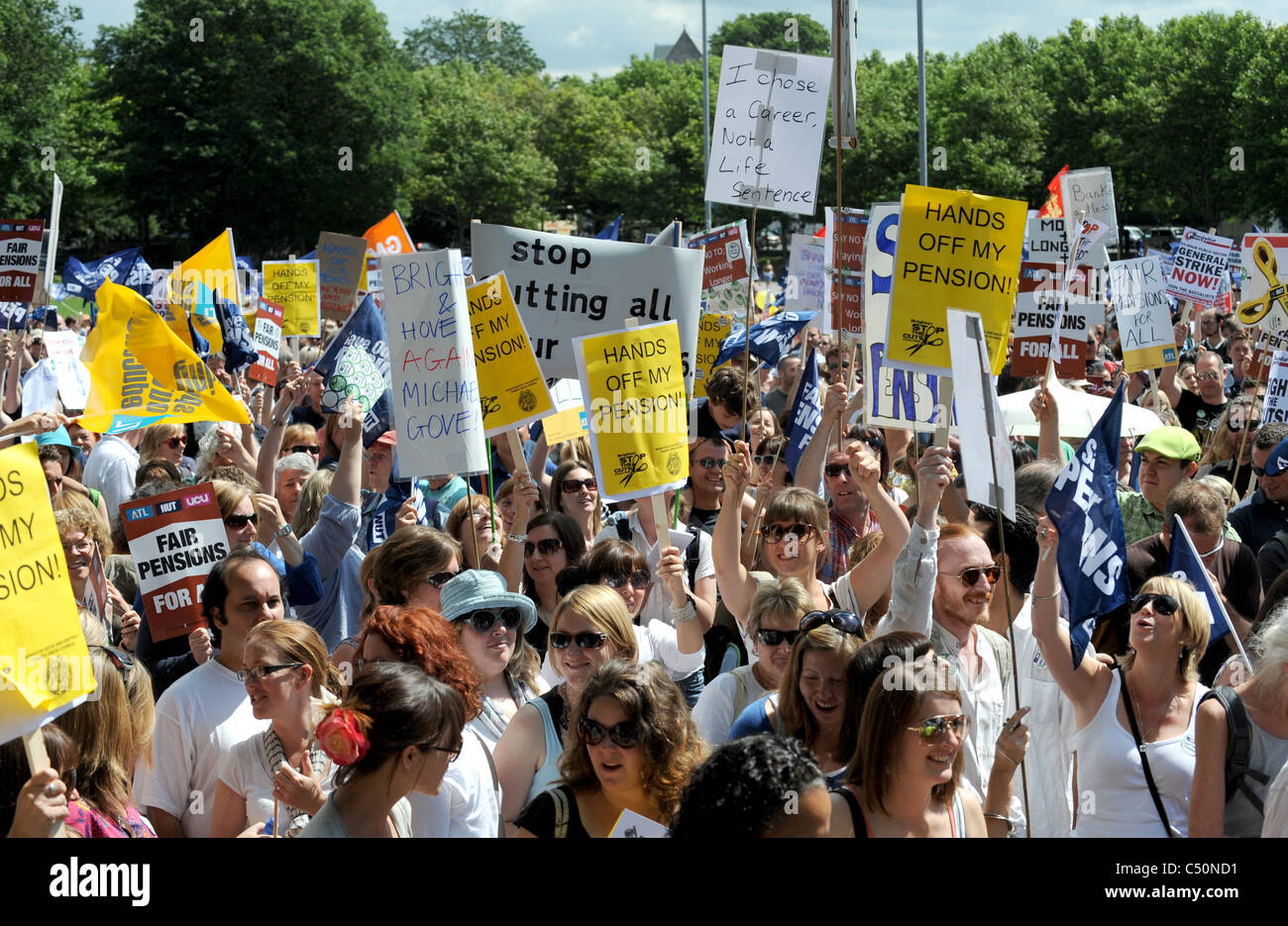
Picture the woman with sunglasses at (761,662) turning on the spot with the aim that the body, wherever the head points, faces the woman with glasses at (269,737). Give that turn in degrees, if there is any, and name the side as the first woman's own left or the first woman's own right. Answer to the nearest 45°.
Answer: approximately 90° to the first woman's own right

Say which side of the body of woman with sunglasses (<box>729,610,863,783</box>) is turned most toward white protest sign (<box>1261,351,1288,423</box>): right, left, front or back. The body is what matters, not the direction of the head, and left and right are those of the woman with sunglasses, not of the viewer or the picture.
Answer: left

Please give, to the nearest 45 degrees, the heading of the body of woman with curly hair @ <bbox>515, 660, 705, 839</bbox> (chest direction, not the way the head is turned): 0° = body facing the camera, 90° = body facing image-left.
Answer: approximately 45°

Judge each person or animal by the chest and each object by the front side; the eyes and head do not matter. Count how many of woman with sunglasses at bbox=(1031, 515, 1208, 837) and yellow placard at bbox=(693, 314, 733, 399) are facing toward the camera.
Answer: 2

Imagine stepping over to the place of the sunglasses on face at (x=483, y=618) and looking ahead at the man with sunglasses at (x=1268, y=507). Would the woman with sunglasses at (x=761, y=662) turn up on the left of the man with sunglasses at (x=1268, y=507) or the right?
right

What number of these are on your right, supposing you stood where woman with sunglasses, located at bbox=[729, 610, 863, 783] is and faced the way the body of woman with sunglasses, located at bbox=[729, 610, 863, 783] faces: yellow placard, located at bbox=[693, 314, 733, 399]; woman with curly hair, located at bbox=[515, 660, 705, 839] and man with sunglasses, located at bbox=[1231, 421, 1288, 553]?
1

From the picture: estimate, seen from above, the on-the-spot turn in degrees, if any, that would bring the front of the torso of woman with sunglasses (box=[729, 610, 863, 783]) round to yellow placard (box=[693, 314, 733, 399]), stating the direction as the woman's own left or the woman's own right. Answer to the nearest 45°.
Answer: approximately 135° to the woman's own left

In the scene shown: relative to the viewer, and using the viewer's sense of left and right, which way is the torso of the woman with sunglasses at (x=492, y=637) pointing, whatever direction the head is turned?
facing the viewer and to the right of the viewer

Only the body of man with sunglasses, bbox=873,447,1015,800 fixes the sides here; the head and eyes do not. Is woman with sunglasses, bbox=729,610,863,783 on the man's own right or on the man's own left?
on the man's own right

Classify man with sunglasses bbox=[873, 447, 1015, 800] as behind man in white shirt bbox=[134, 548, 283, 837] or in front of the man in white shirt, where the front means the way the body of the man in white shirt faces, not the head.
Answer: in front
